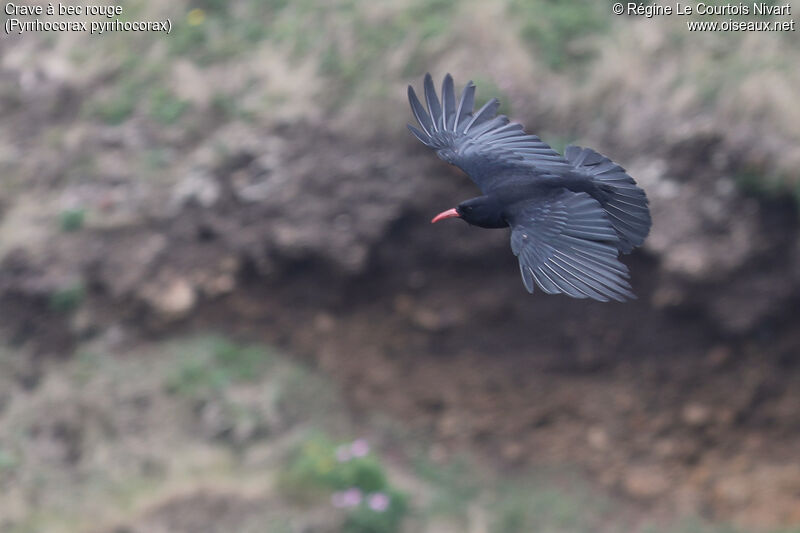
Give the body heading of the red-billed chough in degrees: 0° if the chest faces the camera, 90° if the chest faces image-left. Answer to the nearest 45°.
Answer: approximately 90°
